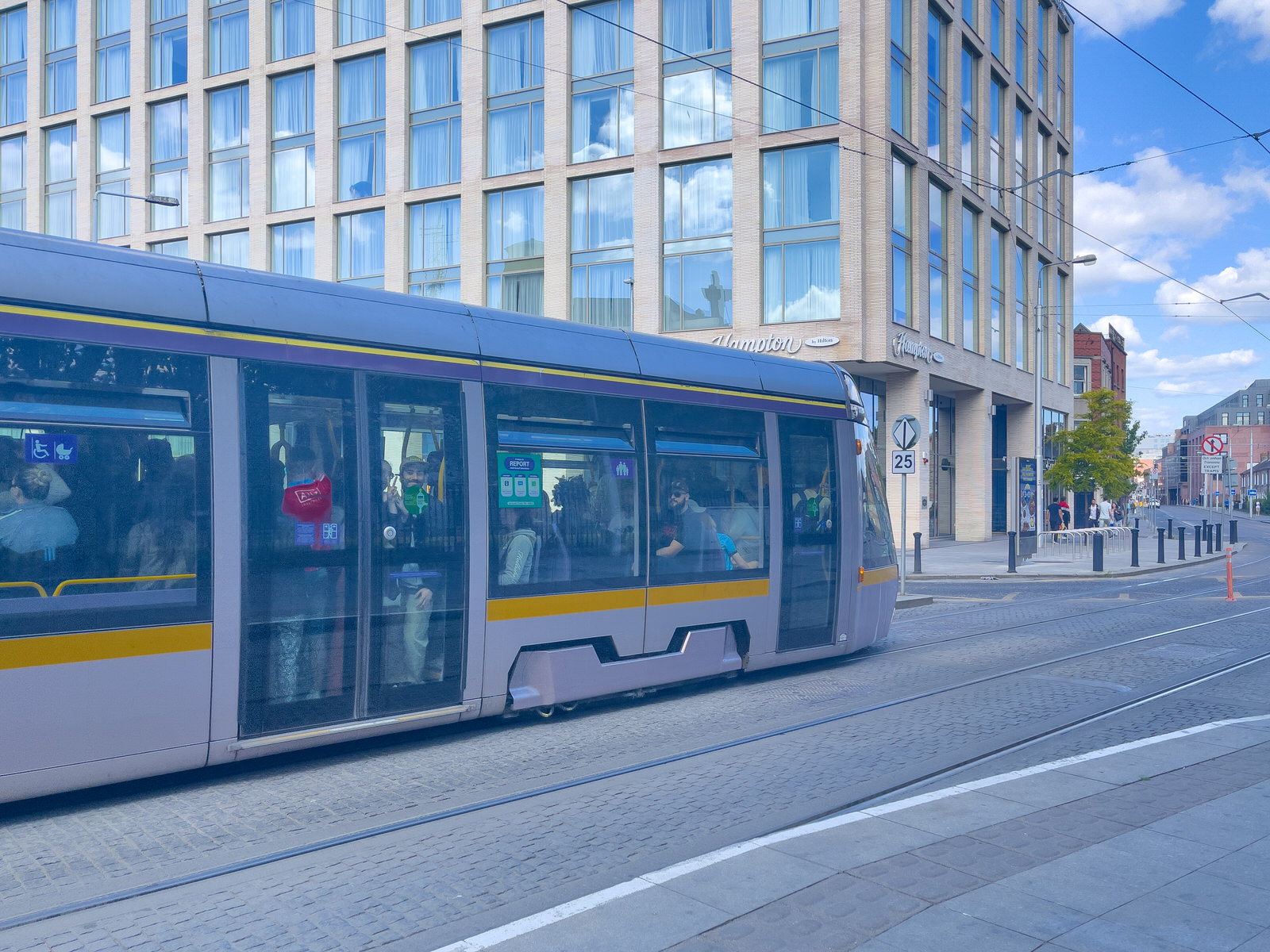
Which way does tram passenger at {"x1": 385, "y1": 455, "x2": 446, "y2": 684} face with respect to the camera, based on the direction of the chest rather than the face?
toward the camera

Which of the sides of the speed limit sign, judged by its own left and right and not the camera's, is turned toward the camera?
front

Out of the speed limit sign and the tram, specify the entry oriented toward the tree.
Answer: the tram

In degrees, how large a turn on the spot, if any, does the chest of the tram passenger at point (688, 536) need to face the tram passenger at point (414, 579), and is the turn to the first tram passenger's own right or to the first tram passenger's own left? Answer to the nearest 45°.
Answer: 0° — they already face them

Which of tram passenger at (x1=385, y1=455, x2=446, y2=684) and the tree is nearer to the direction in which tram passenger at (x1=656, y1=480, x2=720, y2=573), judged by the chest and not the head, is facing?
the tram passenger

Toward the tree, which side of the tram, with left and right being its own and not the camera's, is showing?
front

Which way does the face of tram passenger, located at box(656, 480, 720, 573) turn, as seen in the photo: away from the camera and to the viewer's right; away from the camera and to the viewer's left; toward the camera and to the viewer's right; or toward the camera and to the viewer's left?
toward the camera and to the viewer's left

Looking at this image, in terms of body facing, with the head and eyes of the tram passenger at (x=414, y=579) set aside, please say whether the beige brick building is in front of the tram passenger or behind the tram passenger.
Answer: behind
